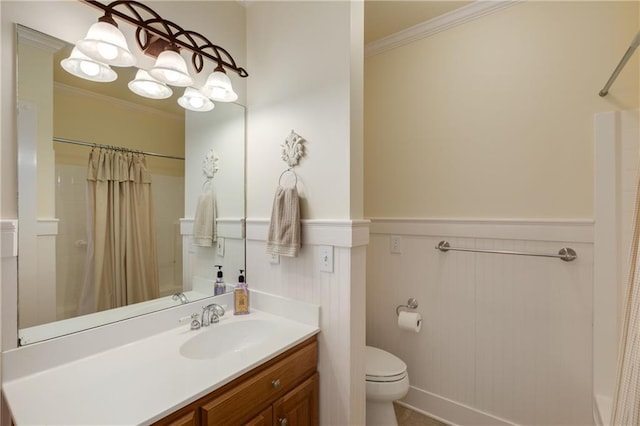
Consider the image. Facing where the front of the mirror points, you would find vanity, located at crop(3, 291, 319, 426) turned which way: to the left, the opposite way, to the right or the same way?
the same way

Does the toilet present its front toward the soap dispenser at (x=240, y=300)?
no

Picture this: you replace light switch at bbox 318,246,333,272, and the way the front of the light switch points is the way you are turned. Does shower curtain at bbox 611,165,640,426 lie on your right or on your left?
on your left

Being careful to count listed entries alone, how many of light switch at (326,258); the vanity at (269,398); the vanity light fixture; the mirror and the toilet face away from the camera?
0

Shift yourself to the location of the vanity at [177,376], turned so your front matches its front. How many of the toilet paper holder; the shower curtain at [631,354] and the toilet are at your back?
0

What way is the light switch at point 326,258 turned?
toward the camera

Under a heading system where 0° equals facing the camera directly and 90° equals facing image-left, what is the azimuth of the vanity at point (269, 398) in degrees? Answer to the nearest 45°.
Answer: approximately 315°

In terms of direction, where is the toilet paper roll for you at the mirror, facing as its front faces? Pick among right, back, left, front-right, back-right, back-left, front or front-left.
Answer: front-left
